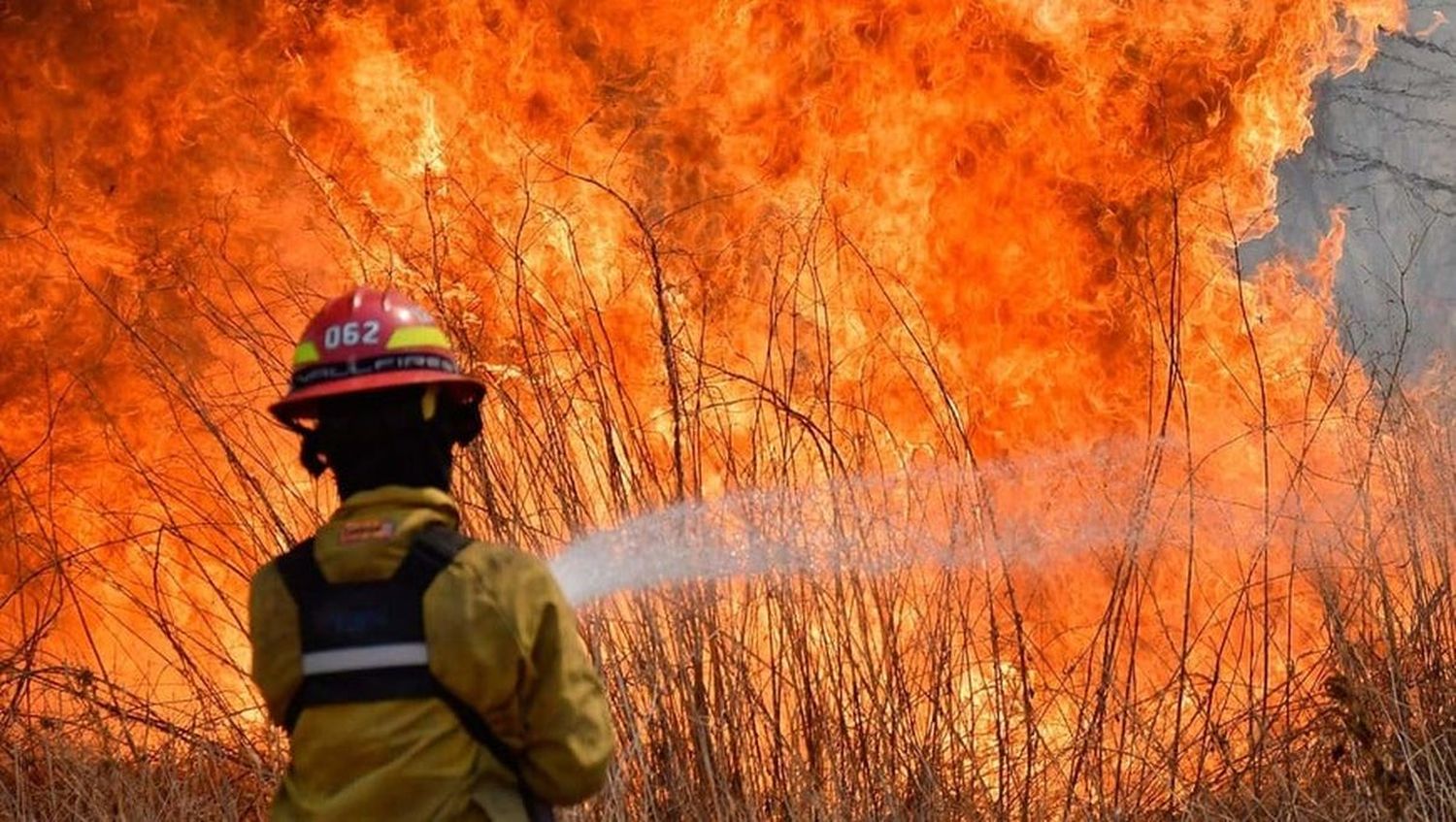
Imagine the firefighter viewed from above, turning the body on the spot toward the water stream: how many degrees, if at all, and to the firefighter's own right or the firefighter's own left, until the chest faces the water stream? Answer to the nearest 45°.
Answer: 0° — they already face it

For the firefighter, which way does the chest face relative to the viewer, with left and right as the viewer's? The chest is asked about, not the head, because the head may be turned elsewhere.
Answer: facing away from the viewer and to the right of the viewer
